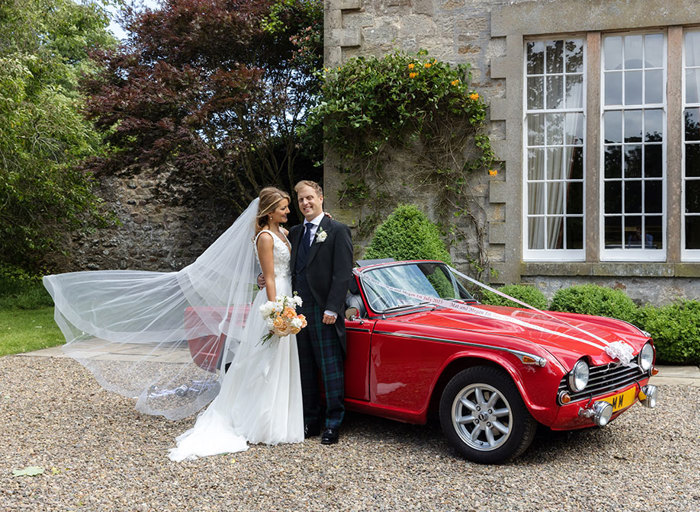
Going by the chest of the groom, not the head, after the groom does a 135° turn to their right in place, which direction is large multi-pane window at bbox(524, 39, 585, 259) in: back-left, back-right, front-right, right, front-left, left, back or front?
front-right

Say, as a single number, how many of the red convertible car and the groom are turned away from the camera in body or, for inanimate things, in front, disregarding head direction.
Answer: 0

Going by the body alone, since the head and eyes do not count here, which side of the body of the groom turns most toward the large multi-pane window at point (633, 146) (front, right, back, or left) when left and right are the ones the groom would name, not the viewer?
back

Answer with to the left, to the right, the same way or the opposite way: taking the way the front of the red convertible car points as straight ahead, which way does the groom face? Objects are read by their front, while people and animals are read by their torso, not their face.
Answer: to the right

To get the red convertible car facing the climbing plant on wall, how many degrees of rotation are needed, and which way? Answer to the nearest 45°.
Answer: approximately 135° to its left

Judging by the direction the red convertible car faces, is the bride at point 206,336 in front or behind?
behind

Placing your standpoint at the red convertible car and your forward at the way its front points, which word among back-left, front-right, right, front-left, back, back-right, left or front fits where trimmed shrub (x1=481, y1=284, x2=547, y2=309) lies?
back-left

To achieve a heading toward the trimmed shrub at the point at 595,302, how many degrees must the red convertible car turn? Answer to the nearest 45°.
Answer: approximately 135° to its left

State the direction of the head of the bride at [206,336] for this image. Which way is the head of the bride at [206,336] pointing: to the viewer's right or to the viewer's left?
to the viewer's right

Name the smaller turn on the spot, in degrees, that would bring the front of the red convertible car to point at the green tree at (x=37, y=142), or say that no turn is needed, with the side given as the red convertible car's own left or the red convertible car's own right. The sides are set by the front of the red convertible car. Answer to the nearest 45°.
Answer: approximately 180°
